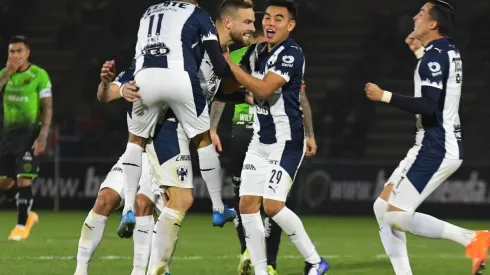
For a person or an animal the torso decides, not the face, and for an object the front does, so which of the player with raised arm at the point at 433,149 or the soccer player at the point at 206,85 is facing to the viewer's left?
the player with raised arm

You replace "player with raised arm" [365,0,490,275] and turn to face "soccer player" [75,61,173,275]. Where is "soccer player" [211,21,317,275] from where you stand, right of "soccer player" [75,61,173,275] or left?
right

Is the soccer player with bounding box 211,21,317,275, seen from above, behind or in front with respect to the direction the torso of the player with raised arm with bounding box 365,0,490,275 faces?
in front

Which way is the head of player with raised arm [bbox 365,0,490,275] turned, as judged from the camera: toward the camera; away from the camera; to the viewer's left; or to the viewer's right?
to the viewer's left

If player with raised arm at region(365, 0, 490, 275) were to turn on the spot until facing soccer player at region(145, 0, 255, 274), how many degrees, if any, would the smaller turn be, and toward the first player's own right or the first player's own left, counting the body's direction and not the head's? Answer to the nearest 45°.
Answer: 0° — they already face them

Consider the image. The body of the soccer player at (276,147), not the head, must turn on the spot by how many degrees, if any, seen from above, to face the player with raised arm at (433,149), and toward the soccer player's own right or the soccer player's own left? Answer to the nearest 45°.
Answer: approximately 135° to the soccer player's own left

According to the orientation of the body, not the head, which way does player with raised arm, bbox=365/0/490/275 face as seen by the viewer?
to the viewer's left

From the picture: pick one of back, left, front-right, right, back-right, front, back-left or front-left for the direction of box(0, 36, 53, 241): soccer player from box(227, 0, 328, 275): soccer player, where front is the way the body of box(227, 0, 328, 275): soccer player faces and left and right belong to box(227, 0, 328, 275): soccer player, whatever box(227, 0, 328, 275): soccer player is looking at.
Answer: right
